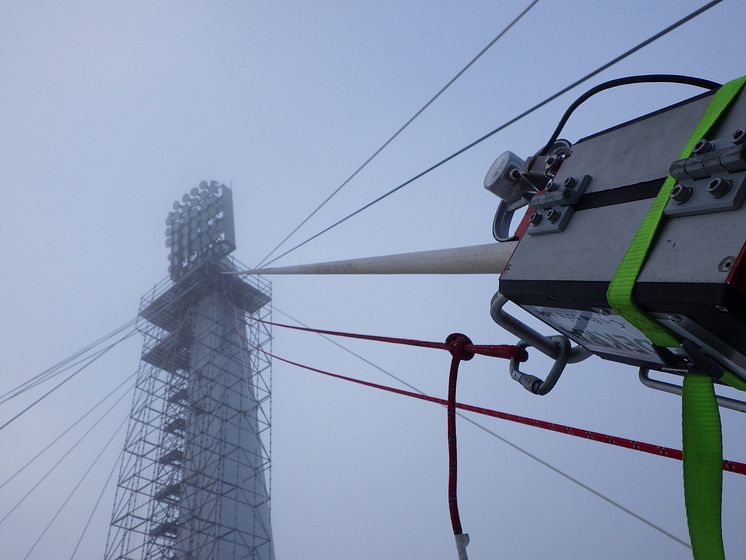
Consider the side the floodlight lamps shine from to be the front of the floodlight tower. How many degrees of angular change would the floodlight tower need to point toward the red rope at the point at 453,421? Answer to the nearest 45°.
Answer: approximately 45° to its left

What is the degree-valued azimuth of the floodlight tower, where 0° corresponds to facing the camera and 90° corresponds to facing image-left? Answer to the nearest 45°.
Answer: approximately 45°

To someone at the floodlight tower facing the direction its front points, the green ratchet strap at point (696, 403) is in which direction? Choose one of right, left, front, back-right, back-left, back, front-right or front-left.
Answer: front-left

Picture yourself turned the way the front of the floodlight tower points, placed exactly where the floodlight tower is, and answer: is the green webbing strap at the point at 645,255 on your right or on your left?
on your left

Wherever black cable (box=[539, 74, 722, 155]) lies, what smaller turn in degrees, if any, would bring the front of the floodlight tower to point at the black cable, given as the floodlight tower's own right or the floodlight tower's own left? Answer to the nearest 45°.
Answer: approximately 45° to the floodlight tower's own left
